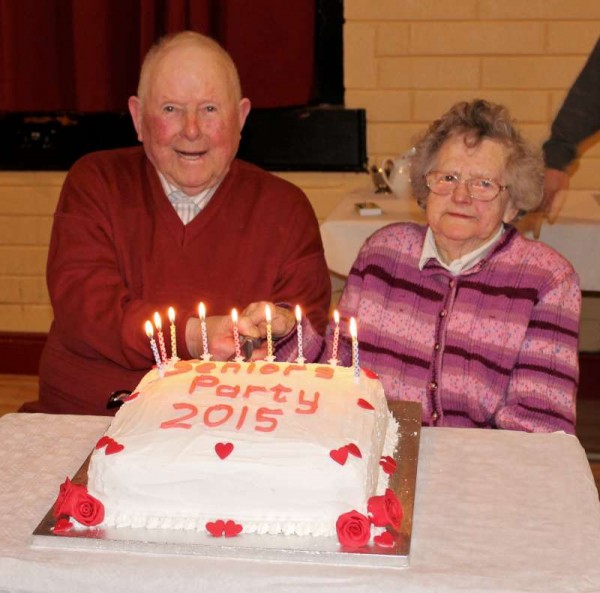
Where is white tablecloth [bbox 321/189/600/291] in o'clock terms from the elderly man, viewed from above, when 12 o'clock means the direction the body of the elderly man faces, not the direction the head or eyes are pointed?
The white tablecloth is roughly at 8 o'clock from the elderly man.

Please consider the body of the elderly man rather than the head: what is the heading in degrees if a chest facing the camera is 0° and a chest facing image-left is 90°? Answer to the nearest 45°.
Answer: approximately 0°

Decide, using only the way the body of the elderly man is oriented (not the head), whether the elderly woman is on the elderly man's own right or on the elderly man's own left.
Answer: on the elderly man's own left

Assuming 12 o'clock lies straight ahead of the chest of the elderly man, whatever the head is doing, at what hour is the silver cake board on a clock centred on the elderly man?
The silver cake board is roughly at 12 o'clock from the elderly man.

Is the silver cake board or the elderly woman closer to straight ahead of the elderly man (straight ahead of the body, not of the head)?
the silver cake board
